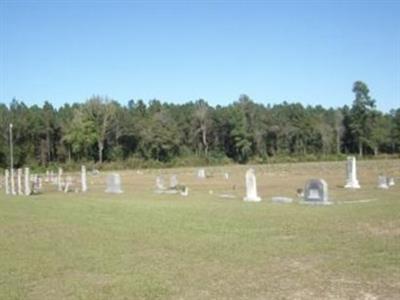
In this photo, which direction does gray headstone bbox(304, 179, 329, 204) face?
toward the camera

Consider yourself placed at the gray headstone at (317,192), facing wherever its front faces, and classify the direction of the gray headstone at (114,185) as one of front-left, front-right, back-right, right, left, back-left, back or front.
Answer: back-right

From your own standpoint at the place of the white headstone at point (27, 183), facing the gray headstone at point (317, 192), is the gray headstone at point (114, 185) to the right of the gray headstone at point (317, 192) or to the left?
left

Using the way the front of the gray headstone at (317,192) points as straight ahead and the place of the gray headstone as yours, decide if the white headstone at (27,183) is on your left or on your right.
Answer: on your right
